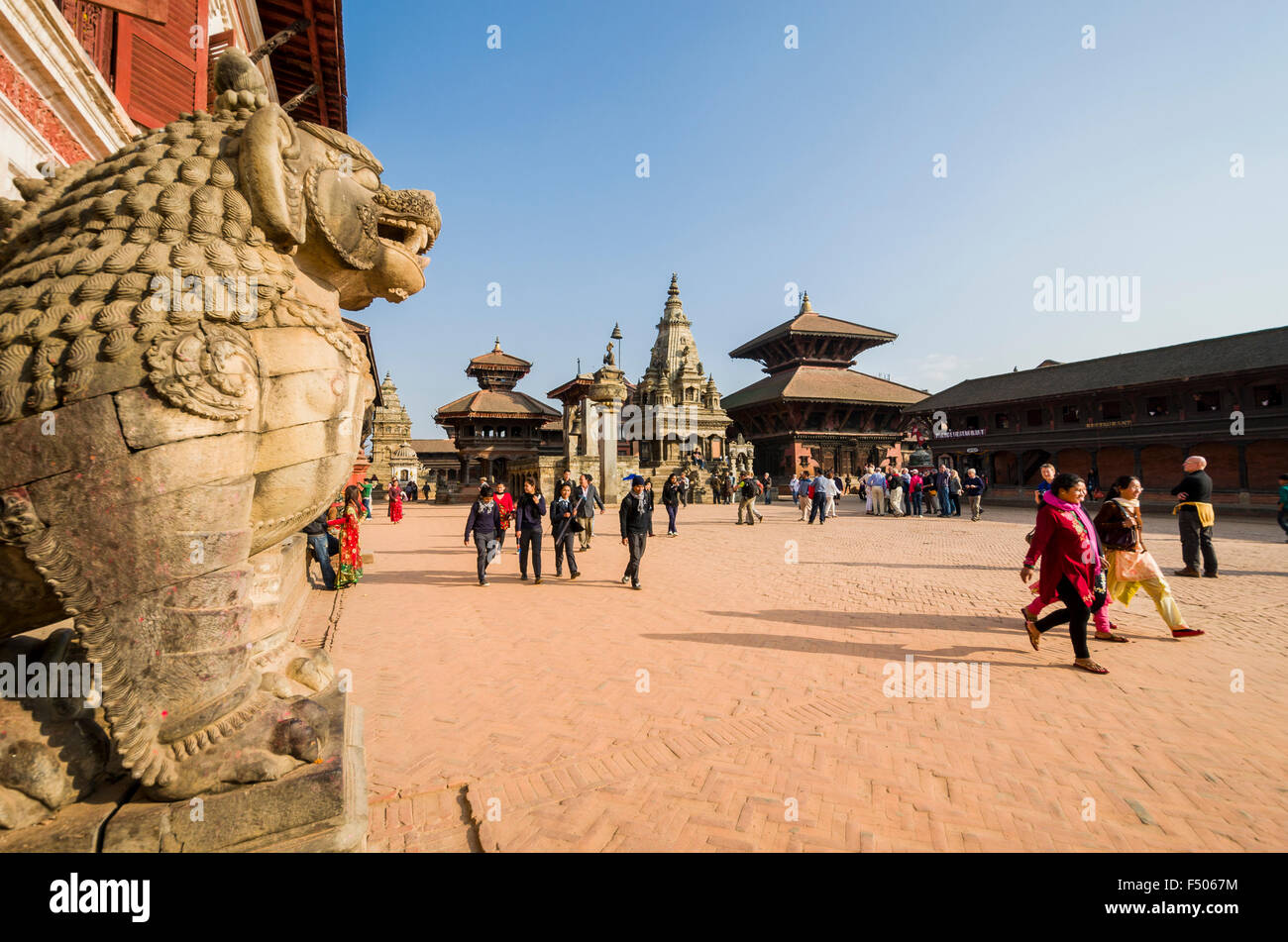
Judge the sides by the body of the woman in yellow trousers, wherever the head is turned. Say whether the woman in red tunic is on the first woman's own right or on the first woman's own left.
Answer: on the first woman's own right

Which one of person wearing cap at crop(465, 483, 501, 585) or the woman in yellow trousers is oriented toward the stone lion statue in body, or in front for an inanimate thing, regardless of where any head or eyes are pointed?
the person wearing cap

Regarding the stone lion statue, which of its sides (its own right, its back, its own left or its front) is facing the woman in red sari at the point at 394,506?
left

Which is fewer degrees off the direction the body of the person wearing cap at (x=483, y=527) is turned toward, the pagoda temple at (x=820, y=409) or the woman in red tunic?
the woman in red tunic

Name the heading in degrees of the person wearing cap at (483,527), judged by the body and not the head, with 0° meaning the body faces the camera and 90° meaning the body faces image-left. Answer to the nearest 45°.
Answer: approximately 0°

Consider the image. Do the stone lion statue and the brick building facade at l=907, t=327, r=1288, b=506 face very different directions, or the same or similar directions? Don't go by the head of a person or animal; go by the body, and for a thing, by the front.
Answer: very different directions

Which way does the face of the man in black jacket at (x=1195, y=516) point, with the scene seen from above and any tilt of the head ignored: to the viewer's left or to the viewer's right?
to the viewer's left

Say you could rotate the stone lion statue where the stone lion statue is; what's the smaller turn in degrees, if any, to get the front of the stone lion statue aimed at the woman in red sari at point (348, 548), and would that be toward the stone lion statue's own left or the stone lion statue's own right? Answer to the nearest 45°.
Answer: approximately 90° to the stone lion statue's own left

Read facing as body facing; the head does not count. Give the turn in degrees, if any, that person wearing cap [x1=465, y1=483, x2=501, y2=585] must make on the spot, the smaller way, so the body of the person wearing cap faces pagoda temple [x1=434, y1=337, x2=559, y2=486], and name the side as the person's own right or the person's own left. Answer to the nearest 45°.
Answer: approximately 180°

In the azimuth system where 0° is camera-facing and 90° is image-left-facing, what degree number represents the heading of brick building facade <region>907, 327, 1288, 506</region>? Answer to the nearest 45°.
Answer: approximately 45°

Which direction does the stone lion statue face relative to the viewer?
to the viewer's right

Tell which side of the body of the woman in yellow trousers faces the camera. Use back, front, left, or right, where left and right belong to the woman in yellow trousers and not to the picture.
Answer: right

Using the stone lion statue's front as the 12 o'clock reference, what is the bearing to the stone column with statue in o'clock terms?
The stone column with statue is roughly at 10 o'clock from the stone lion statue.
